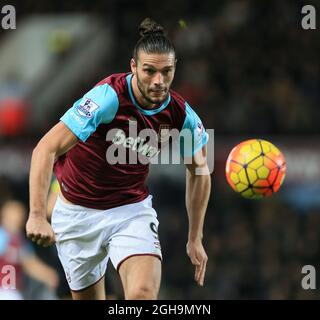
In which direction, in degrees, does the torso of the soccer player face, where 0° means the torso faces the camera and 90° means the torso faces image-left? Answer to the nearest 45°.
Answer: approximately 315°

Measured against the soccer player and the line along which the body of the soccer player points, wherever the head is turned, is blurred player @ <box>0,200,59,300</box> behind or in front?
behind

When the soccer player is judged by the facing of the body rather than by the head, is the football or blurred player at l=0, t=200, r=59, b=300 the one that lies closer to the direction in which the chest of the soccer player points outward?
the football

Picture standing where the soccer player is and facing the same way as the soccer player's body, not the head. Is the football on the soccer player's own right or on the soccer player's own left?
on the soccer player's own left

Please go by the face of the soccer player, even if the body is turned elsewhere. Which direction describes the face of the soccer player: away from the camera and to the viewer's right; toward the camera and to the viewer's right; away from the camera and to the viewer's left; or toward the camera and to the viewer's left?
toward the camera and to the viewer's right
